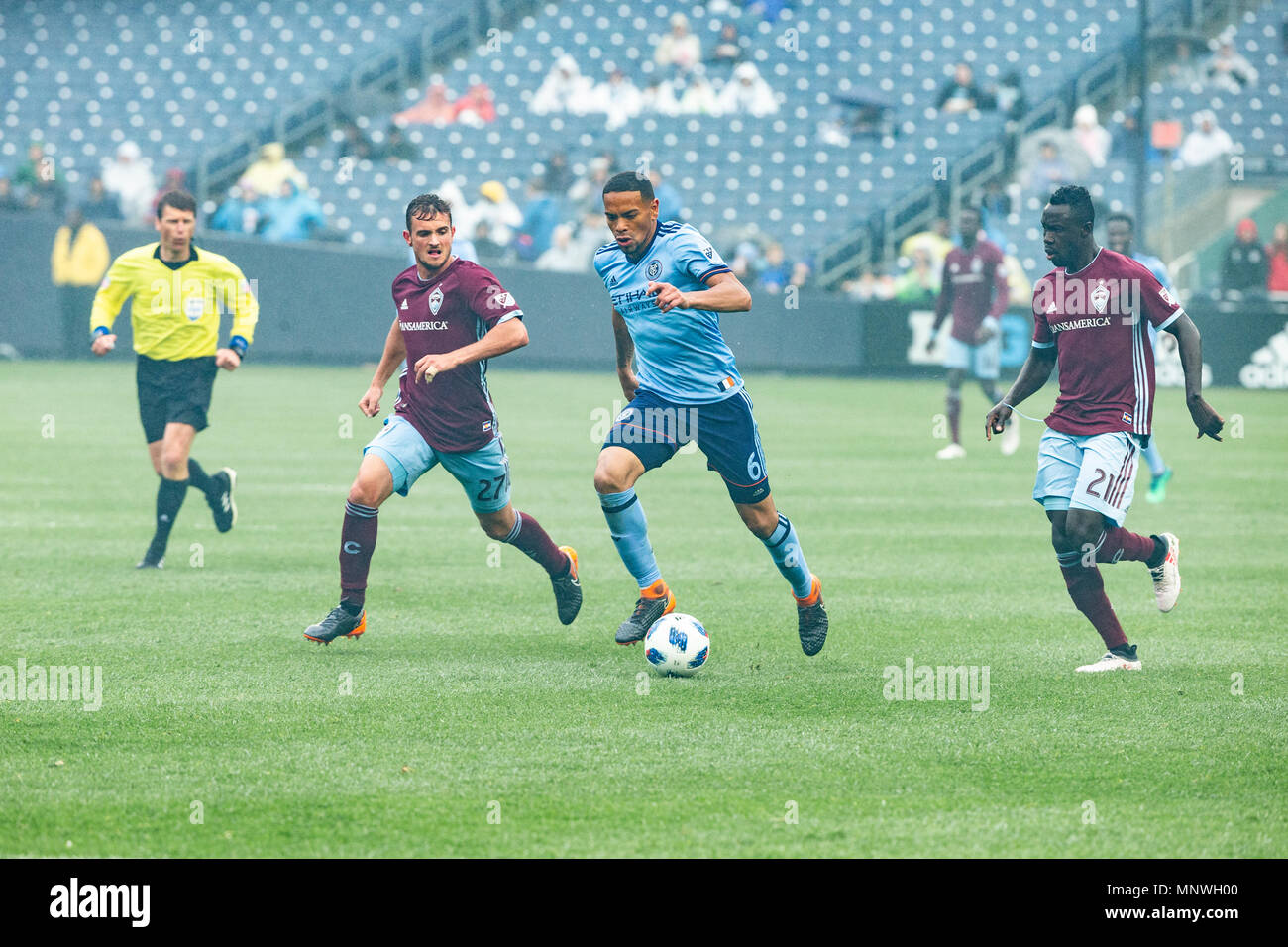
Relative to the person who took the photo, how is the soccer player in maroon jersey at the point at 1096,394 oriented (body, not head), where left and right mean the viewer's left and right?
facing the viewer and to the left of the viewer

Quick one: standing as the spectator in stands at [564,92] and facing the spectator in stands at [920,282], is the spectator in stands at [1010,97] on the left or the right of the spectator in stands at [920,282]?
left

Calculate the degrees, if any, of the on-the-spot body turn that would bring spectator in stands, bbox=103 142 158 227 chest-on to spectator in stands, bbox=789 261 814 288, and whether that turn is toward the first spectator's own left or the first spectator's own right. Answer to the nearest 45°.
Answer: approximately 45° to the first spectator's own left

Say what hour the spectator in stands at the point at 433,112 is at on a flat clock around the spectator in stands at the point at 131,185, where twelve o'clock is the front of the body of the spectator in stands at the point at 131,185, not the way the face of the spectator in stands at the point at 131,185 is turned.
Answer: the spectator in stands at the point at 433,112 is roughly at 9 o'clock from the spectator in stands at the point at 131,185.

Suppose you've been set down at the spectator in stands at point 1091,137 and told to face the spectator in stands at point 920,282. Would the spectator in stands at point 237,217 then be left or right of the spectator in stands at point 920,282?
right

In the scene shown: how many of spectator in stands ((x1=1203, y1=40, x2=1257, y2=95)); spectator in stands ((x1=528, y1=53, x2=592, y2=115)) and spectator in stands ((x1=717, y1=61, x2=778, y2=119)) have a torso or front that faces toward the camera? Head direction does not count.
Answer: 3

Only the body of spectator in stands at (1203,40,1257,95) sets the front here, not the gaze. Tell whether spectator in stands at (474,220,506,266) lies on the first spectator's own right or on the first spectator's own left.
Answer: on the first spectator's own right

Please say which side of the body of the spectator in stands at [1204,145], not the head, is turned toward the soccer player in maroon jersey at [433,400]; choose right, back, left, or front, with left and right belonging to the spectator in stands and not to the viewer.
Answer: front

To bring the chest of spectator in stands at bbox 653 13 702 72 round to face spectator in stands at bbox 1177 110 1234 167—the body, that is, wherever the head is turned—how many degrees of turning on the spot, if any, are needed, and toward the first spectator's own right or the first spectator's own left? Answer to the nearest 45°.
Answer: approximately 90° to the first spectator's own left

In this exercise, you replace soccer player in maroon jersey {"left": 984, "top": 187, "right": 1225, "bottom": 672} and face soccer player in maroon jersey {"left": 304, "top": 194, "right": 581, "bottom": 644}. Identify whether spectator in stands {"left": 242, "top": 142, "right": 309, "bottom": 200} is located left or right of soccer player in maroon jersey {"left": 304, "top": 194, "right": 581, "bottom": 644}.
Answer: right

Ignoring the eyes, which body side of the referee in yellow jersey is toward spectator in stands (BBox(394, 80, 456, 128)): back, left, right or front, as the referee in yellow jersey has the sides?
back

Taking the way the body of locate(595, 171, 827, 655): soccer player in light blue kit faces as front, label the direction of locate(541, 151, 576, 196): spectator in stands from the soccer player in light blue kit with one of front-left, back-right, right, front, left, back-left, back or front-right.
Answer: back-right

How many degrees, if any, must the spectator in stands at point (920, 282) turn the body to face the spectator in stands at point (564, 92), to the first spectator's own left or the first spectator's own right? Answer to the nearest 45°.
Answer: approximately 135° to the first spectator's own right

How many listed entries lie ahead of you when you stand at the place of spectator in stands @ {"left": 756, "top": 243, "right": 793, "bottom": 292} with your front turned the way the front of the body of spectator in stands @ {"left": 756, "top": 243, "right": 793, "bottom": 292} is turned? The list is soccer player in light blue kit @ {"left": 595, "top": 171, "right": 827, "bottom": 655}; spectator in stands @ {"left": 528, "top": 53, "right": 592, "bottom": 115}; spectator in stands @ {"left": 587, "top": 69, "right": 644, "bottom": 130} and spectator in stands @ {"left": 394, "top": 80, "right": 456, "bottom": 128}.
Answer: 1
